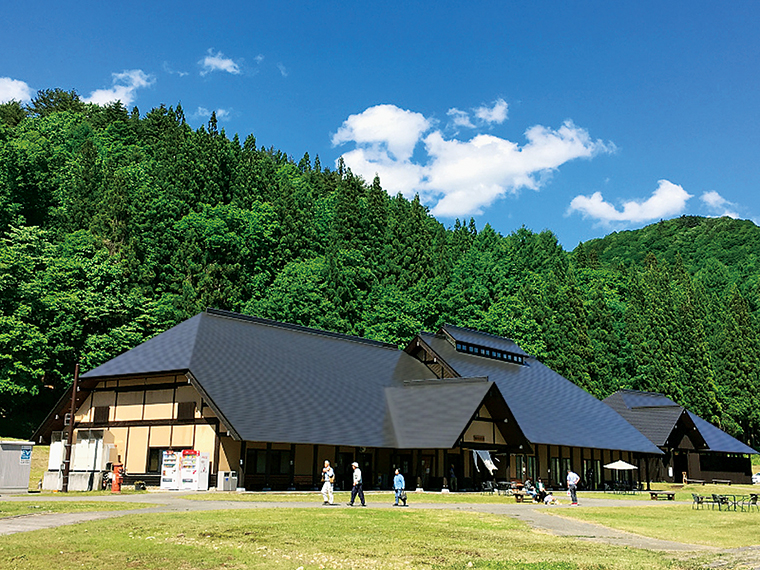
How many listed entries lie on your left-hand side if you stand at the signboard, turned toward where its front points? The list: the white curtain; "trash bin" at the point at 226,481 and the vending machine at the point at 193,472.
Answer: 3

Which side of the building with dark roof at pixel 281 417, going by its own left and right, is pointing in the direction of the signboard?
right

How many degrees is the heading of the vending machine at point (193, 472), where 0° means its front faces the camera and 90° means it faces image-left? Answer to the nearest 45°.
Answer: approximately 45°

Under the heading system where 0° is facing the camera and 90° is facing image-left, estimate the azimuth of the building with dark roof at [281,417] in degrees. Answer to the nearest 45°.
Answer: approximately 315°

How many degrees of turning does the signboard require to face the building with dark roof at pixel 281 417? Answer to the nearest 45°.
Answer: approximately 90° to its left

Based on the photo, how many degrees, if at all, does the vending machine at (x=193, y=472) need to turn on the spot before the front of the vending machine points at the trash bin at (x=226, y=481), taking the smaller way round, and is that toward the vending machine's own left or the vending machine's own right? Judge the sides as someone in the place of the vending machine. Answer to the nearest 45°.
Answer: approximately 135° to the vending machine's own left

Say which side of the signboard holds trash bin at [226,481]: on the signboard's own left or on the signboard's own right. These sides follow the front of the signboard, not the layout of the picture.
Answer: on the signboard's own left

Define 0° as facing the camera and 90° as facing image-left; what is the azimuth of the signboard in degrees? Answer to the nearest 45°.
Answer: approximately 0°

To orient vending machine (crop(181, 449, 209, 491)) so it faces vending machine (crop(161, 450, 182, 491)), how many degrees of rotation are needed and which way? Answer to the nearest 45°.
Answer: approximately 90° to its right

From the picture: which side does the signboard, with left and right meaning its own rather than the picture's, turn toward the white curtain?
left
